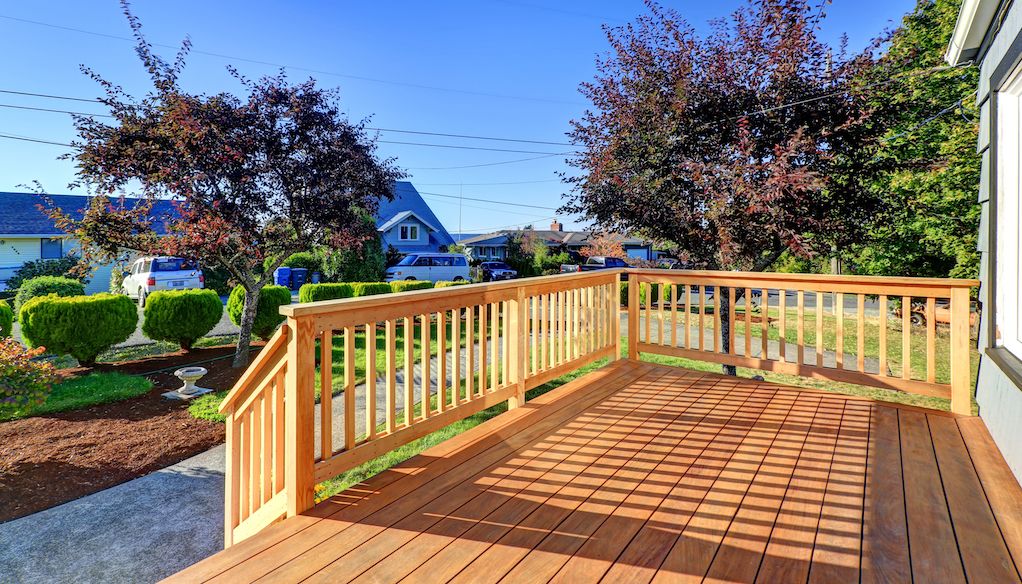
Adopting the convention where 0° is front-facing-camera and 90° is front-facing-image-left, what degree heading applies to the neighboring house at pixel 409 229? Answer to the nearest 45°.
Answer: approximately 0°

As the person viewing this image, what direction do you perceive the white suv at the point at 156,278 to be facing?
facing away from the viewer and to the left of the viewer

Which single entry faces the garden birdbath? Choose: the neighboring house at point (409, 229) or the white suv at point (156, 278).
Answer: the neighboring house

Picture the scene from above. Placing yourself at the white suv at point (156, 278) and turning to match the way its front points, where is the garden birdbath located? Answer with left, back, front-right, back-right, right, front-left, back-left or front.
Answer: back-left

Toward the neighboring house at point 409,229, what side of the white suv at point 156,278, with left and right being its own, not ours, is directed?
right

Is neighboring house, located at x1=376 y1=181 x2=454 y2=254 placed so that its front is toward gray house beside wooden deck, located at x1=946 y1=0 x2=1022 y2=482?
yes

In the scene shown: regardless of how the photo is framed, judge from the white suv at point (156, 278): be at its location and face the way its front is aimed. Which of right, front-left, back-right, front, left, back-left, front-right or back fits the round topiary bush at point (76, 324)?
back-left

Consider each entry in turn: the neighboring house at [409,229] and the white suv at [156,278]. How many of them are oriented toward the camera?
1

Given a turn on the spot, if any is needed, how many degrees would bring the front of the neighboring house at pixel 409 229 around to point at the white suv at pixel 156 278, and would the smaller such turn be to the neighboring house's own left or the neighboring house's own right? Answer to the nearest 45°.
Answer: approximately 45° to the neighboring house's own right

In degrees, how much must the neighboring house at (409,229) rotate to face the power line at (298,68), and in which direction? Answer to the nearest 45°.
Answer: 0° — it already faces it
